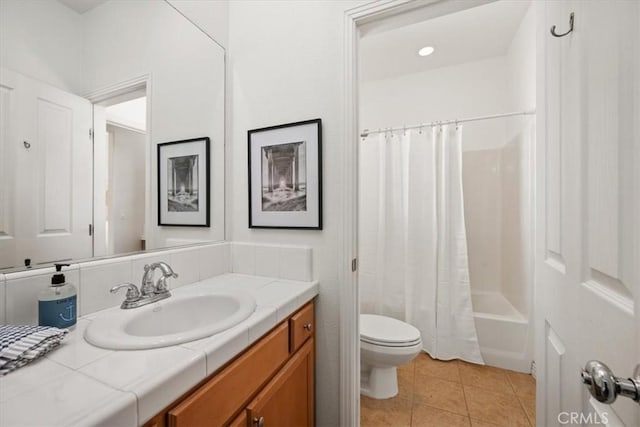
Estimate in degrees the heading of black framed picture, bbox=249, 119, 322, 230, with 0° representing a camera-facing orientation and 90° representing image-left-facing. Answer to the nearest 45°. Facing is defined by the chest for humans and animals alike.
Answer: approximately 45°

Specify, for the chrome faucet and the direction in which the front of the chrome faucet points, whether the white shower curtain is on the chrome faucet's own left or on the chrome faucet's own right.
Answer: on the chrome faucet's own left

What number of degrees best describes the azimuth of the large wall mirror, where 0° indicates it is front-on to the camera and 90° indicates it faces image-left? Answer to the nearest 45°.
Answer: approximately 315°

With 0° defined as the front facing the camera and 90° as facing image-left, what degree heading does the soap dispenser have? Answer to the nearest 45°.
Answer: approximately 315°

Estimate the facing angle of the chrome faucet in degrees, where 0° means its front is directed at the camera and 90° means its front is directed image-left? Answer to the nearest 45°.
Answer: approximately 315°

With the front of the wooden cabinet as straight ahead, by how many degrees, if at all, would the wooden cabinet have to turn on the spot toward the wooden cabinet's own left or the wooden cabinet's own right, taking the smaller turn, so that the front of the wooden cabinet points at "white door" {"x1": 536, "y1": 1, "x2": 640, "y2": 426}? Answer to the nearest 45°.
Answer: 0° — it already faces it

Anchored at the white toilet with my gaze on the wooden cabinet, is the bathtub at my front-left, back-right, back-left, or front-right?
back-left

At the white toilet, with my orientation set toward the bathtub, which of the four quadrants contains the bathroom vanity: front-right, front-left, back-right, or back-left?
back-right

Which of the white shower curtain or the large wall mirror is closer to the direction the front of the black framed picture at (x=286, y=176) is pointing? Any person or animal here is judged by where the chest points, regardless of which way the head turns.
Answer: the large wall mirror

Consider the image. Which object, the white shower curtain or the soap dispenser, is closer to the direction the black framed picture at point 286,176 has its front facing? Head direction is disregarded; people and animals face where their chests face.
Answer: the soap dispenser
